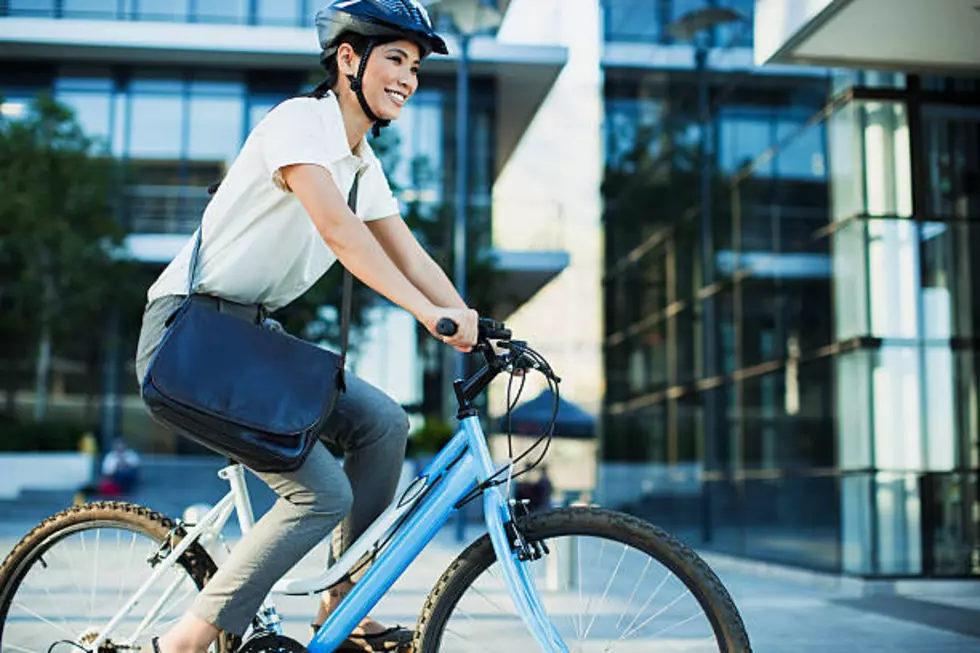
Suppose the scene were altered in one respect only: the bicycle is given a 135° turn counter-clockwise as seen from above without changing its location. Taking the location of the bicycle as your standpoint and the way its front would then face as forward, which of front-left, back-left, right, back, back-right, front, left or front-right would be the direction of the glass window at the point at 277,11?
front-right

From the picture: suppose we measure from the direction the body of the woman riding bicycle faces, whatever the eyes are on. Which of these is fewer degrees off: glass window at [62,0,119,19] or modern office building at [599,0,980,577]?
the modern office building

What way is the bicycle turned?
to the viewer's right

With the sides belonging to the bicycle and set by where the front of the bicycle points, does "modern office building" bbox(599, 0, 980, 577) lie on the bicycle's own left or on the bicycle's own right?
on the bicycle's own left

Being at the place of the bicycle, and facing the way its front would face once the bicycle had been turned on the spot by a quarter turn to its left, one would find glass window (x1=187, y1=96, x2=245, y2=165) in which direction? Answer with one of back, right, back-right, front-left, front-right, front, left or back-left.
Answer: front

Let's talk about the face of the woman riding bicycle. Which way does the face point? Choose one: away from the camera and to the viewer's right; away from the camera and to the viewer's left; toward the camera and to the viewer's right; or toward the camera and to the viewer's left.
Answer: toward the camera and to the viewer's right

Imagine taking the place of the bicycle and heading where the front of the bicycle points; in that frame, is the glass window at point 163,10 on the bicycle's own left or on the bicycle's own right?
on the bicycle's own left

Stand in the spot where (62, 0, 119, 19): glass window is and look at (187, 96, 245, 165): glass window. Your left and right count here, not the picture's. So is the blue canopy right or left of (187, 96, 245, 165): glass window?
right

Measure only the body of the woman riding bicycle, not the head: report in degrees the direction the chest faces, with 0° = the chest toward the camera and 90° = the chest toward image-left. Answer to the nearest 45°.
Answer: approximately 270°

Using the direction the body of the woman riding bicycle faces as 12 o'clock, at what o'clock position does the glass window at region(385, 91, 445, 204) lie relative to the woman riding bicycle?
The glass window is roughly at 9 o'clock from the woman riding bicycle.

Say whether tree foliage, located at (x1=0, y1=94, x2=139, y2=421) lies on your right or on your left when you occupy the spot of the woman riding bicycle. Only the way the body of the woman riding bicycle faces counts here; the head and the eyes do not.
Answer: on your left

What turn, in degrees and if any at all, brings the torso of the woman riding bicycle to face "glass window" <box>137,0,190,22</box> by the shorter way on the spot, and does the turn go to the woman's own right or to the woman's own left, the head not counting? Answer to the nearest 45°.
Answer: approximately 90° to the woman's own left

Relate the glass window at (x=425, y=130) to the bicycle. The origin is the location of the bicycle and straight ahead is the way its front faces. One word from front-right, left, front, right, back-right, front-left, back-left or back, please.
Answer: left
